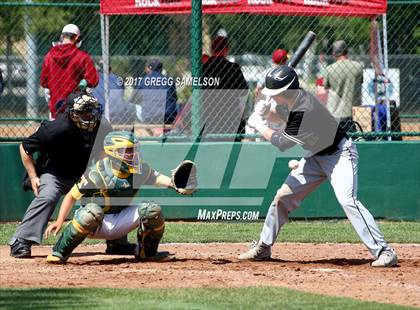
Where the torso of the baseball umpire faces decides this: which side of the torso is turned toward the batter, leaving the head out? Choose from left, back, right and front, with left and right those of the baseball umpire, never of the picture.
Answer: front

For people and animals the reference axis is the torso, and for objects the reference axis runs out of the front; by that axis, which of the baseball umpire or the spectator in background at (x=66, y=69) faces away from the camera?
the spectator in background

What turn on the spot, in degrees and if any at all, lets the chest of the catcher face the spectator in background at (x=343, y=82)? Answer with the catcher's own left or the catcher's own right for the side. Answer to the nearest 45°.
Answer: approximately 90° to the catcher's own left

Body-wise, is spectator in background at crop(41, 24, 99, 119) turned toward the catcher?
no

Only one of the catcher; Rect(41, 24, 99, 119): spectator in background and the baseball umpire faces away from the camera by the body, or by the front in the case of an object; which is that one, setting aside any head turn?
the spectator in background

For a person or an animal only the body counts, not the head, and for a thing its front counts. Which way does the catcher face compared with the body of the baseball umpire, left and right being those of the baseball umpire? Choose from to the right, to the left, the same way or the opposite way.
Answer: the same way

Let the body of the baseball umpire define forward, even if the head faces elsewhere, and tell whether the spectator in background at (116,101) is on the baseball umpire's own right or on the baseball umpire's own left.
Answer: on the baseball umpire's own left

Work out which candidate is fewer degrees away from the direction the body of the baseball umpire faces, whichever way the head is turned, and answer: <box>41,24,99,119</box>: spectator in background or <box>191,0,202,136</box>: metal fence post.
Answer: the metal fence post

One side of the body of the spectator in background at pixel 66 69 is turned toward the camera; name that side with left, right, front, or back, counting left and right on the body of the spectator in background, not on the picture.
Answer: back

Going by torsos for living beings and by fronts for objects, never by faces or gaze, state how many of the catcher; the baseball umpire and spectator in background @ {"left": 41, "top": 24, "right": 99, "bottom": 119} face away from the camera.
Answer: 1

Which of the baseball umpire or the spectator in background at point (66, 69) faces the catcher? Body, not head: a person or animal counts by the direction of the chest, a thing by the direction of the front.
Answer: the baseball umpire

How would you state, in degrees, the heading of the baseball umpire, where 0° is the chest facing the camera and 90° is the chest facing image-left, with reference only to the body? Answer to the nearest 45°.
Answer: approximately 315°

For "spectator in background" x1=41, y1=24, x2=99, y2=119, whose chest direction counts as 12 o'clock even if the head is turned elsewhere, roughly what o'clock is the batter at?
The batter is roughly at 5 o'clock from the spectator in background.

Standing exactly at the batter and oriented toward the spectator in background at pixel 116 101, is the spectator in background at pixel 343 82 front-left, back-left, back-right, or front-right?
front-right

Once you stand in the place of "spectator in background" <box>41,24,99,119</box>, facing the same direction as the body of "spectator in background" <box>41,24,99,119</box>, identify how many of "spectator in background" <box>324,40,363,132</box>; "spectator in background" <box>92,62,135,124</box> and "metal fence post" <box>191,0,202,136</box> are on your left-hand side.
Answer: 0

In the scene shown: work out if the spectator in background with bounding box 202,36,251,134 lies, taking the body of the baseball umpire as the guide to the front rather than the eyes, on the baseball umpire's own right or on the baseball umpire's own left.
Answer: on the baseball umpire's own left
